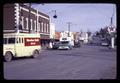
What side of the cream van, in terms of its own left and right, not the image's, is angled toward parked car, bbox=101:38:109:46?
back

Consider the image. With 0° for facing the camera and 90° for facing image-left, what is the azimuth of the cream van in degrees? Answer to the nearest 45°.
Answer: approximately 45°
